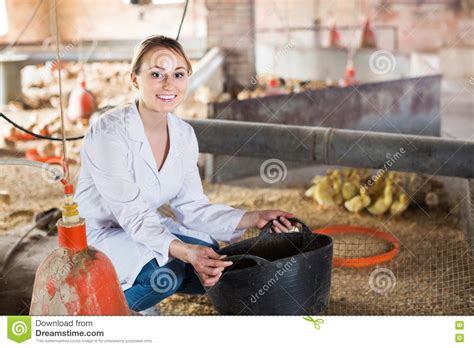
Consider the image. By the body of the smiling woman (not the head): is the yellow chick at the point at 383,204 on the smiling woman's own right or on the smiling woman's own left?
on the smiling woman's own left

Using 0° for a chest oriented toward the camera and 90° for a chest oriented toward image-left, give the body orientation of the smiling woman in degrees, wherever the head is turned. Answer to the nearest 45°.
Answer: approximately 315°

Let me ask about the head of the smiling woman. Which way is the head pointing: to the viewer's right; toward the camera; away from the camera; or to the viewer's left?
toward the camera

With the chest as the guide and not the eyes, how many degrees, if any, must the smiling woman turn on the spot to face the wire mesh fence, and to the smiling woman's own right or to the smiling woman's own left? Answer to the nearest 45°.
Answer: approximately 90° to the smiling woman's own left

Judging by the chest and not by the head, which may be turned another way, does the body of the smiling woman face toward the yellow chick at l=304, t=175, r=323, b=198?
no

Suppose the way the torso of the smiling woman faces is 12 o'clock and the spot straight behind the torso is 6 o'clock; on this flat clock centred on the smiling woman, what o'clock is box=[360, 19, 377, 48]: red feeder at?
The red feeder is roughly at 8 o'clock from the smiling woman.

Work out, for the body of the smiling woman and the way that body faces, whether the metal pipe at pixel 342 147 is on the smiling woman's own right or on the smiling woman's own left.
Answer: on the smiling woman's own left

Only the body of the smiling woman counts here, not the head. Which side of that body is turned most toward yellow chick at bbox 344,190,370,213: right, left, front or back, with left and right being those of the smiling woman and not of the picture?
left

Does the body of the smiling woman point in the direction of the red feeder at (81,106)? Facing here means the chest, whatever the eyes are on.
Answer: no

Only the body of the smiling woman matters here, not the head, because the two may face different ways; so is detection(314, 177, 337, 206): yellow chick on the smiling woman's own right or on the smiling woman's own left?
on the smiling woman's own left

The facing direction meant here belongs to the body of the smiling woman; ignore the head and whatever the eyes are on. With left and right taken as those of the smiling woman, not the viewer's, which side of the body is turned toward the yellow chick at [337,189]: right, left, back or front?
left

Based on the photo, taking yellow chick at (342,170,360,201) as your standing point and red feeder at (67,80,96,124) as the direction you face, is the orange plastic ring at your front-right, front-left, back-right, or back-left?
back-left

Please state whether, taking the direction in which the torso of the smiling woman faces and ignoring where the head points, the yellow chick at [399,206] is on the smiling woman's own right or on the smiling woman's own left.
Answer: on the smiling woman's own left
